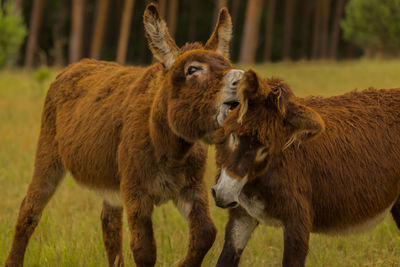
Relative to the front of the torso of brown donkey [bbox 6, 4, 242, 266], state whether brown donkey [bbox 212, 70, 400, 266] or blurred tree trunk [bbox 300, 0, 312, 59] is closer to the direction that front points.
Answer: the brown donkey

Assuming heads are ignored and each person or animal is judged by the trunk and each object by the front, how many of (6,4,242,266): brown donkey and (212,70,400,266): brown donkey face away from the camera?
0

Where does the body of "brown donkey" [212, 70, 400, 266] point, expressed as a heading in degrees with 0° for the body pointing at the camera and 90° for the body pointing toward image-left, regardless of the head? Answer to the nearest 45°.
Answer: approximately 45°

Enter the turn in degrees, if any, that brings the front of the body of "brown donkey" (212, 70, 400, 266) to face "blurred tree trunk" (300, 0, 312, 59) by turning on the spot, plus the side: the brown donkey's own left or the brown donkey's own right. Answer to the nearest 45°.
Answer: approximately 135° to the brown donkey's own right

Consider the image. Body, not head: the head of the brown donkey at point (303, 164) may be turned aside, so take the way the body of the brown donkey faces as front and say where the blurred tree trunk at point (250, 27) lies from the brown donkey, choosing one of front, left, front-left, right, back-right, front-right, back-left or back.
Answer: back-right

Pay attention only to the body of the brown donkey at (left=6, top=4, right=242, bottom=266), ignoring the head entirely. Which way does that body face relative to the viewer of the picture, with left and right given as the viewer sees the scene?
facing the viewer and to the right of the viewer

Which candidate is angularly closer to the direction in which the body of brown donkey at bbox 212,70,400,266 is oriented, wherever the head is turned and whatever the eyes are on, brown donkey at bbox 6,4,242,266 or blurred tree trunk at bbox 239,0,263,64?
the brown donkey
